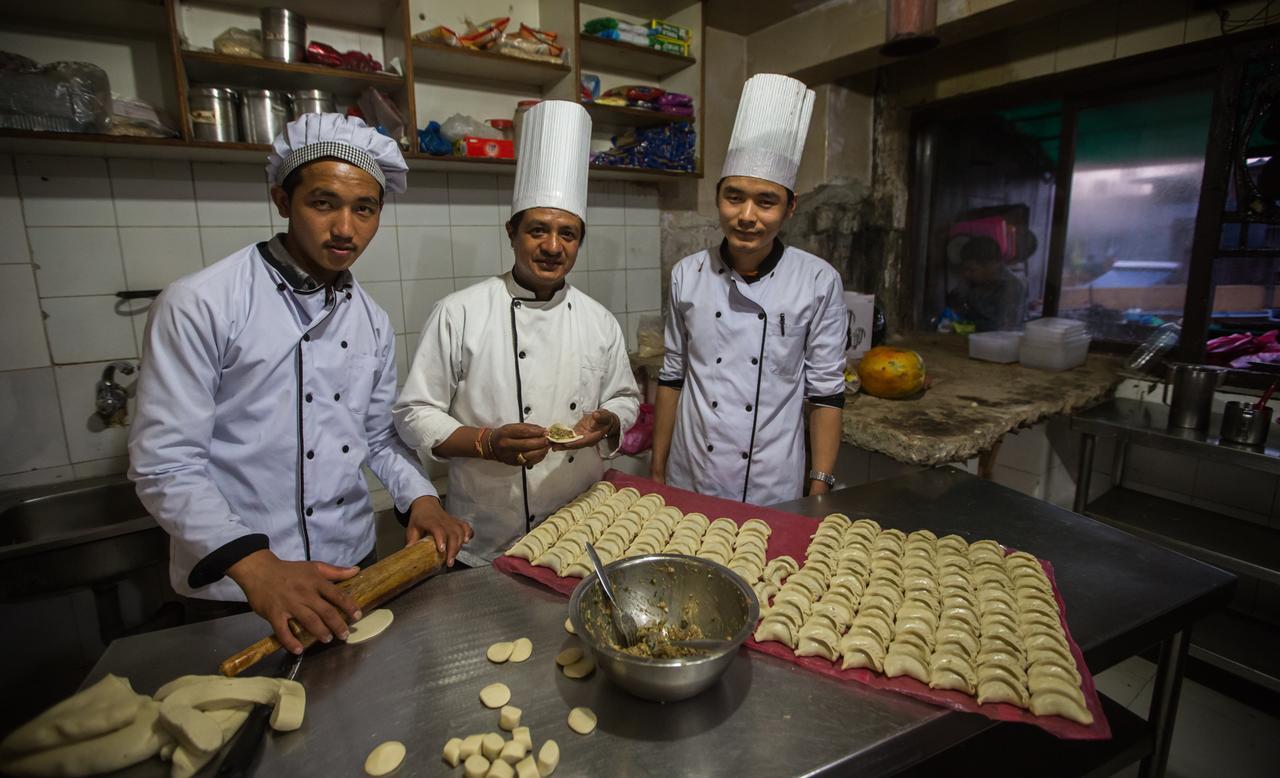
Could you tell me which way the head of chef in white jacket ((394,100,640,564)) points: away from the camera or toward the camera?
toward the camera

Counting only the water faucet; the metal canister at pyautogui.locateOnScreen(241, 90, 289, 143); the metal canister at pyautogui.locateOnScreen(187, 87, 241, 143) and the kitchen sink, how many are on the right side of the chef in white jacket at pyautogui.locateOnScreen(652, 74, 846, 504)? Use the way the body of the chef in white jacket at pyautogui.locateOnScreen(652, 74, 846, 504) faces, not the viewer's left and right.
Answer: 4

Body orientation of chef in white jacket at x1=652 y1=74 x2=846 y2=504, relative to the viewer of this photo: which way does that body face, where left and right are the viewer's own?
facing the viewer

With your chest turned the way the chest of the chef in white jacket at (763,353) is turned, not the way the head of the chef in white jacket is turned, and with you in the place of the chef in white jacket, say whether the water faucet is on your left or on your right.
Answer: on your right

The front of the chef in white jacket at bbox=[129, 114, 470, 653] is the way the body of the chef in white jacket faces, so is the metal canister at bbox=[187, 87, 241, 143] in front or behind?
behind

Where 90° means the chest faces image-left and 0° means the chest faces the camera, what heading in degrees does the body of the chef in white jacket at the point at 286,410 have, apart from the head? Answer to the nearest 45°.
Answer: approximately 315°

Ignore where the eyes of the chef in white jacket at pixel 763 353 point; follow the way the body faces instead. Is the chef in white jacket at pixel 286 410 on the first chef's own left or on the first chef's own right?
on the first chef's own right

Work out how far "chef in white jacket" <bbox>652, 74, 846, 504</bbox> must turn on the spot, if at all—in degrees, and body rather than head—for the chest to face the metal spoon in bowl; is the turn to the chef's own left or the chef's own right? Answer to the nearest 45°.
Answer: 0° — they already face it

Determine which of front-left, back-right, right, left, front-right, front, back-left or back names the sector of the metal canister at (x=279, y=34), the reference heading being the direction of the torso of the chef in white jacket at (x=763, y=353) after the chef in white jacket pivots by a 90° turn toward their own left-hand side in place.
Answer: back

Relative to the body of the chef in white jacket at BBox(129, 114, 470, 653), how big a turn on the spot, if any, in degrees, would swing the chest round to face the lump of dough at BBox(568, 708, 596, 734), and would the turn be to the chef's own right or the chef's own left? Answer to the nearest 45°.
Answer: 0° — they already face it

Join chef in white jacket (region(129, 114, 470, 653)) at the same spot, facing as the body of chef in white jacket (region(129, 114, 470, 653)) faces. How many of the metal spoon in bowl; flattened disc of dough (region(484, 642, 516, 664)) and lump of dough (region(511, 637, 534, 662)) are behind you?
0

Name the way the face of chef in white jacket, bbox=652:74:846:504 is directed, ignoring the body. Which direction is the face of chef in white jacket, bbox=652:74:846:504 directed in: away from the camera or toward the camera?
toward the camera

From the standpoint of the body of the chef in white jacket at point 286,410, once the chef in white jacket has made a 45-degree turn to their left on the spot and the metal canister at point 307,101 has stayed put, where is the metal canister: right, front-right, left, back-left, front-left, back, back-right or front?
left

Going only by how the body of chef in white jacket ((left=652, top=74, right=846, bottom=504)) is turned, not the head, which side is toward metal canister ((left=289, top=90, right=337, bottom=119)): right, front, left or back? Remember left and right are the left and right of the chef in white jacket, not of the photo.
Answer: right

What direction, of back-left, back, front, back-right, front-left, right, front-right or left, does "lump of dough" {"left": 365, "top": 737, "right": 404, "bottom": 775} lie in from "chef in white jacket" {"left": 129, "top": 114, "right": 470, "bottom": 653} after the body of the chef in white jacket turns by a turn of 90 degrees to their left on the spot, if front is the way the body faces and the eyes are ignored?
back-right

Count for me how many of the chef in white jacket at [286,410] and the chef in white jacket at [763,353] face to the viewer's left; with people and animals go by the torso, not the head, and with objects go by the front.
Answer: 0

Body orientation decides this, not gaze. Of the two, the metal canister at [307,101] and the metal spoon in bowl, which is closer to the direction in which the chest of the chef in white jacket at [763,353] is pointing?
the metal spoon in bowl

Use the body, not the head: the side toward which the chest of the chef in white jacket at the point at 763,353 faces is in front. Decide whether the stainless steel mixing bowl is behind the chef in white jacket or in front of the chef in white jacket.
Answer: in front

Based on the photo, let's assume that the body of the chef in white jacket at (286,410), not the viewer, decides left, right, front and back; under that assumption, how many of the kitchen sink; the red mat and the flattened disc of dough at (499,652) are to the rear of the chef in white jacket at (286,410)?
1
